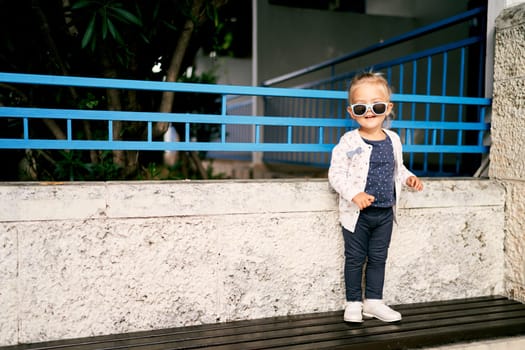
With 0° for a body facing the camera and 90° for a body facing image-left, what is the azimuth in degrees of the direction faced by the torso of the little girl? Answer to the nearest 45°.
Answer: approximately 315°
